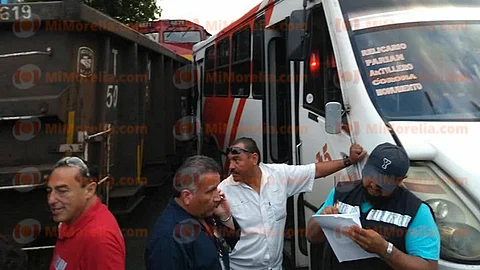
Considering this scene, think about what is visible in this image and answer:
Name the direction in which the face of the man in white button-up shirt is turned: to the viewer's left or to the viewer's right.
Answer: to the viewer's left

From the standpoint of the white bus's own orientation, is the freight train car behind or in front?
behind

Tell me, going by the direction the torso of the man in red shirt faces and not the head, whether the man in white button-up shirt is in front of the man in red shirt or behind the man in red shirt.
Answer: behind

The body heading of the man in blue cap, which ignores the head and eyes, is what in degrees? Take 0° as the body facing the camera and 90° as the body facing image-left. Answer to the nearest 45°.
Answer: approximately 45°

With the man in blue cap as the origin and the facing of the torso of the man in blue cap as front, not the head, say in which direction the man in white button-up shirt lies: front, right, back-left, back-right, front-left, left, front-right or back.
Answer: right

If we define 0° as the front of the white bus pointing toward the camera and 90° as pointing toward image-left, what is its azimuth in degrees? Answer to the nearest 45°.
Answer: approximately 315°

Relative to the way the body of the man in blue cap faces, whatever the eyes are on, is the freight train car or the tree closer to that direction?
the freight train car

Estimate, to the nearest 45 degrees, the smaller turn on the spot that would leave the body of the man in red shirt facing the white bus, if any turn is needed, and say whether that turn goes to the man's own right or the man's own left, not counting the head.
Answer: approximately 135° to the man's own left
